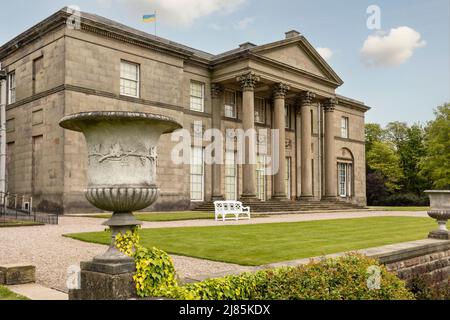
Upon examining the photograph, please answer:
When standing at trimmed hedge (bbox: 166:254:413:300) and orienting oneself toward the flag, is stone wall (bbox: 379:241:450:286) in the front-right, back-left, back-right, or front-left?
front-right

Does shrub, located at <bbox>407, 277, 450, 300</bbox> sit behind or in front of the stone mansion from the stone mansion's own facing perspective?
in front

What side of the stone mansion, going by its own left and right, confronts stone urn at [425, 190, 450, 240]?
front

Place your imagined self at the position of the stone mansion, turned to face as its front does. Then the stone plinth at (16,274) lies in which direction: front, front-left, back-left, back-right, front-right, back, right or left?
front-right

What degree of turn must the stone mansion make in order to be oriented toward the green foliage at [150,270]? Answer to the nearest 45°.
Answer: approximately 45° to its right

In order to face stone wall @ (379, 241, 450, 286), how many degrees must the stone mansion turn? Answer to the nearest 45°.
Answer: approximately 45° to its right
